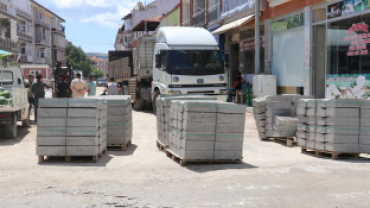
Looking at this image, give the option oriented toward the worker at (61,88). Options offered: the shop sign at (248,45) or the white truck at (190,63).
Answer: the shop sign

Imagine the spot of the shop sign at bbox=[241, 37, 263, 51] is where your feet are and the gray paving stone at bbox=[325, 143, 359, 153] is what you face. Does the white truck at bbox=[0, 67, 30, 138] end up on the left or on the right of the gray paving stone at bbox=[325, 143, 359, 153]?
right

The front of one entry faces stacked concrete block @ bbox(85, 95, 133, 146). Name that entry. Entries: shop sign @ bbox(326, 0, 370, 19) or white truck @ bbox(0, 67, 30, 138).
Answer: the shop sign

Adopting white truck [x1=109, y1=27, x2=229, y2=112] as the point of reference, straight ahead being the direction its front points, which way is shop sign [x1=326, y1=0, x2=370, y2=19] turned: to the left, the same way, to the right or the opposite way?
to the right

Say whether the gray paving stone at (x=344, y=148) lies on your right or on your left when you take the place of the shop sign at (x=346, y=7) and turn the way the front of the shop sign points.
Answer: on your left

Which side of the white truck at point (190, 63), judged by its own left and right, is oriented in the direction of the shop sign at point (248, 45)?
left

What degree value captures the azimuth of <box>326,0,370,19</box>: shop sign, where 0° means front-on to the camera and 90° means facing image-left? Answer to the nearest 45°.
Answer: approximately 45°
